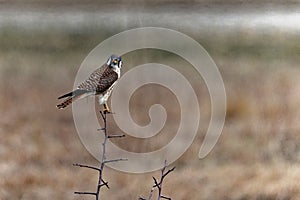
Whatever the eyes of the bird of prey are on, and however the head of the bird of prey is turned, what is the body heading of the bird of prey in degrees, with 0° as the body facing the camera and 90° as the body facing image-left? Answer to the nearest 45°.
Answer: approximately 270°
